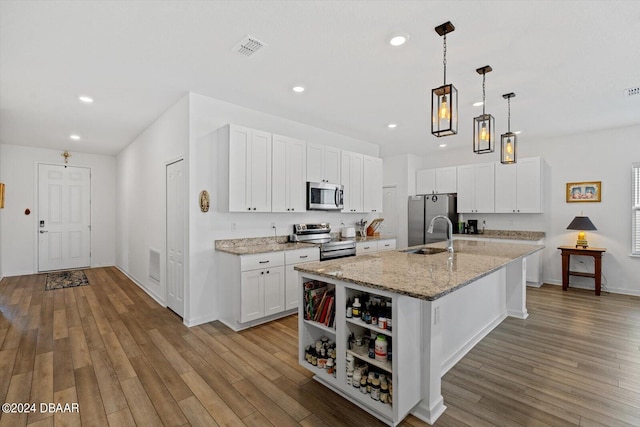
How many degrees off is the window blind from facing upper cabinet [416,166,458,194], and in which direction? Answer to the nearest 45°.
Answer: approximately 90° to its right

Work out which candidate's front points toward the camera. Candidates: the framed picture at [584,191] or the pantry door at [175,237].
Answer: the framed picture

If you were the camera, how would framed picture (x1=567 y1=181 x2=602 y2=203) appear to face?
facing the viewer

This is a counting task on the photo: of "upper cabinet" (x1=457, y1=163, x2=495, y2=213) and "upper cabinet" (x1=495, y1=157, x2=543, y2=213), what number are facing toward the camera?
2

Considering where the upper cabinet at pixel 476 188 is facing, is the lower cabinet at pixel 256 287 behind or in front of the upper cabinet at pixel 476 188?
in front

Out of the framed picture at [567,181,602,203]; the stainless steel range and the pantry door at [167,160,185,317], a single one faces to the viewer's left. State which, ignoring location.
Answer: the pantry door

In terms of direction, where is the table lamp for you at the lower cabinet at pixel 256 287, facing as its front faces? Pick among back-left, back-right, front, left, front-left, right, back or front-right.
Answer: front-left

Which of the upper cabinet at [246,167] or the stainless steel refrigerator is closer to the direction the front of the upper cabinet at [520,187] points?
the upper cabinet

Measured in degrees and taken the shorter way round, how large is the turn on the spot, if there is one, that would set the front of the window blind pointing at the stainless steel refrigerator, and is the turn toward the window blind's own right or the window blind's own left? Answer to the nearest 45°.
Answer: approximately 90° to the window blind's own right

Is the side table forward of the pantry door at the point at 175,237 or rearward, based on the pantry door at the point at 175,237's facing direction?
rearward

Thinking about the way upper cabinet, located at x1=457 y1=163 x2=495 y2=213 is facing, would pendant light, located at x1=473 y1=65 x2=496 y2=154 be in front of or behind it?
in front

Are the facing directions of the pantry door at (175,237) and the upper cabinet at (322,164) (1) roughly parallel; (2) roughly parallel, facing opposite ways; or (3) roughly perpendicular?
roughly perpendicular

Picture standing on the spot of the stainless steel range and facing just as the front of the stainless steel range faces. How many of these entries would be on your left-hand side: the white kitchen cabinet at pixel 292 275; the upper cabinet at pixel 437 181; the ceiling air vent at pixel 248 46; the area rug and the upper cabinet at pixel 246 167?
1

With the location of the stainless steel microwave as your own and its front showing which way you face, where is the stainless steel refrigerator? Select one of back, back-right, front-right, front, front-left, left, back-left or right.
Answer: left

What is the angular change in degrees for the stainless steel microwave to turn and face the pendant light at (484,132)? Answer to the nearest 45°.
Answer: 0° — it already faces it

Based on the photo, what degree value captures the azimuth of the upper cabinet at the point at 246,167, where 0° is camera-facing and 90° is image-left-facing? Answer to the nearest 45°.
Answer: approximately 315°

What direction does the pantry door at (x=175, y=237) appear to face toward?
to the viewer's left

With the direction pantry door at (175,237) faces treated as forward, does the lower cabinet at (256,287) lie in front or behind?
behind

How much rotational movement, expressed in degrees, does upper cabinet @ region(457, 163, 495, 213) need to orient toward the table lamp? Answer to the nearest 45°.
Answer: approximately 90° to its left
